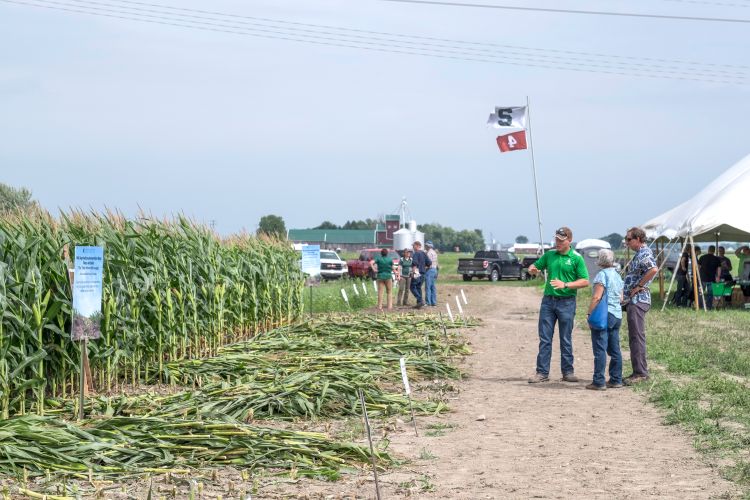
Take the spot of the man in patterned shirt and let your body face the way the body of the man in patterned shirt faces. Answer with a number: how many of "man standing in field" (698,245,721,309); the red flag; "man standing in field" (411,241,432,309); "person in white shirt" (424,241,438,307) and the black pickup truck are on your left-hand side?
0

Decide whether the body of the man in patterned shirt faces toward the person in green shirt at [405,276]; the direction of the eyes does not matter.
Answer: no

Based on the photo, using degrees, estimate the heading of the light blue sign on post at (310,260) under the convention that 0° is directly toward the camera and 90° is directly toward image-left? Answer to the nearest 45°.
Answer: approximately 0°

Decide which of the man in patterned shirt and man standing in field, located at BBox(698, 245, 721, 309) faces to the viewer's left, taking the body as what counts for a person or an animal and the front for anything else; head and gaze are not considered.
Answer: the man in patterned shirt

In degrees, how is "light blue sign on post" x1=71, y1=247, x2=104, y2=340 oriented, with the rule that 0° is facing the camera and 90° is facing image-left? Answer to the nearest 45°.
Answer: approximately 0°

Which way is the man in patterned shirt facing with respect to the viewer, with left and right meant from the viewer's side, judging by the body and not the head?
facing to the left of the viewer

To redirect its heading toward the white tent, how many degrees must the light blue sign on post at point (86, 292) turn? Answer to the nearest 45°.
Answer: approximately 135° to its left

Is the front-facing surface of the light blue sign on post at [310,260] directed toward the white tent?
no

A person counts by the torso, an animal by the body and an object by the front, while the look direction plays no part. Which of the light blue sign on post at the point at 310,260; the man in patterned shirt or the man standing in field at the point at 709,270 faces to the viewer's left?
the man in patterned shirt
